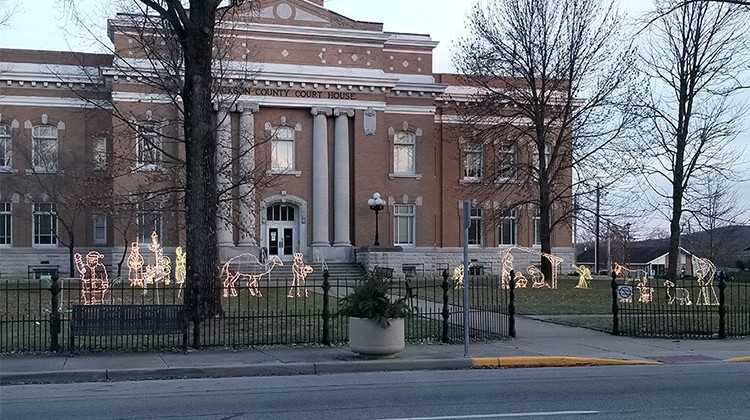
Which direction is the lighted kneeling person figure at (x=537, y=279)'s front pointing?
to the viewer's left

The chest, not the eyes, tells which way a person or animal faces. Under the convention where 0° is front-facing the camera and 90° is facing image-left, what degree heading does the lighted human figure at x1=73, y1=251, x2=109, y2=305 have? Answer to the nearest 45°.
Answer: approximately 0°

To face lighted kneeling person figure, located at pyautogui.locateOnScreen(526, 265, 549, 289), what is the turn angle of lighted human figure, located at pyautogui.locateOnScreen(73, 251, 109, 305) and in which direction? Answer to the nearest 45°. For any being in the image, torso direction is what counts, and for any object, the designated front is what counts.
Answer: approximately 135° to its left

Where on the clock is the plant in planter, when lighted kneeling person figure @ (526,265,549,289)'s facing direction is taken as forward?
The plant in planter is roughly at 9 o'clock from the lighted kneeling person figure.

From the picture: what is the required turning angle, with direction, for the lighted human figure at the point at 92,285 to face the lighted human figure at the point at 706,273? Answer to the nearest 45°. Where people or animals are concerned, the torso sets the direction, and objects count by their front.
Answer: approximately 90° to its left

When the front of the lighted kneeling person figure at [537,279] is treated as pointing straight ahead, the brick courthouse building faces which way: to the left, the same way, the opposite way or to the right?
to the left

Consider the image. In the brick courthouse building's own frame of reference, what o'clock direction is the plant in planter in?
The plant in planter is roughly at 12 o'clock from the brick courthouse building.

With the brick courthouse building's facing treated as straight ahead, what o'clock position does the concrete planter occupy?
The concrete planter is roughly at 12 o'clock from the brick courthouse building.
